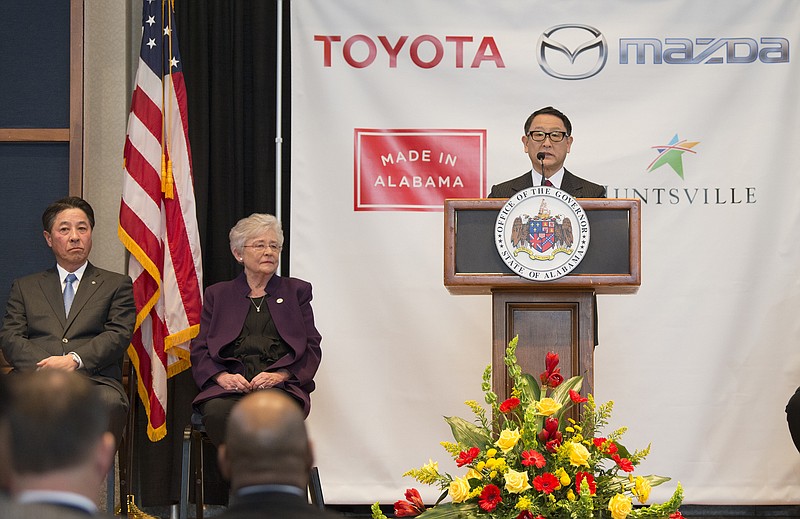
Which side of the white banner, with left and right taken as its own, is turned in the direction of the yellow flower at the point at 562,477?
front

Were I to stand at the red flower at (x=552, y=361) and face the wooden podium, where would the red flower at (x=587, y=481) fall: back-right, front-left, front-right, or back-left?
back-right

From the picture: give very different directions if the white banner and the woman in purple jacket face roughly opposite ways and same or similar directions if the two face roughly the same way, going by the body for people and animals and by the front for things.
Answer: same or similar directions

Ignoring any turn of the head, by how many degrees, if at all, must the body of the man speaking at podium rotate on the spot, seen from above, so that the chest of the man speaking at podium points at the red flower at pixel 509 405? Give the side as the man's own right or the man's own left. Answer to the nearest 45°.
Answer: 0° — they already face it

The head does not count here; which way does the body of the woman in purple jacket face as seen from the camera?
toward the camera

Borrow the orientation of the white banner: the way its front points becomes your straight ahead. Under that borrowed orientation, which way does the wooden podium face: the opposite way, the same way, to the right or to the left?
the same way

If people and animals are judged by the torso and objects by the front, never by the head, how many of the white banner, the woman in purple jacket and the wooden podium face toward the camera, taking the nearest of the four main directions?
3

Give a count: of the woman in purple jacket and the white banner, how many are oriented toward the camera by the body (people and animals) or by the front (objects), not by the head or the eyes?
2

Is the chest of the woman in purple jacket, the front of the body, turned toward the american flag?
no

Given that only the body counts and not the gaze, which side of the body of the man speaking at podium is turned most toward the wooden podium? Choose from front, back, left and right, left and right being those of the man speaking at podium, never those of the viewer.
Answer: front

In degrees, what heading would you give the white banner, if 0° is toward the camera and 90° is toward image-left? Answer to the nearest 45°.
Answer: approximately 0°

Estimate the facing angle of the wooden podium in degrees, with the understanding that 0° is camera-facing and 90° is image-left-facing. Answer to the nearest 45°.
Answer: approximately 0°

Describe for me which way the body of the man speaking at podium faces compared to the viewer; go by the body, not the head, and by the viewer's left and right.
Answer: facing the viewer

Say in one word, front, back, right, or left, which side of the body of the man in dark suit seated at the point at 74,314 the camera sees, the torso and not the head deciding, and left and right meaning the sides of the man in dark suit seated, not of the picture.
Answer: front
